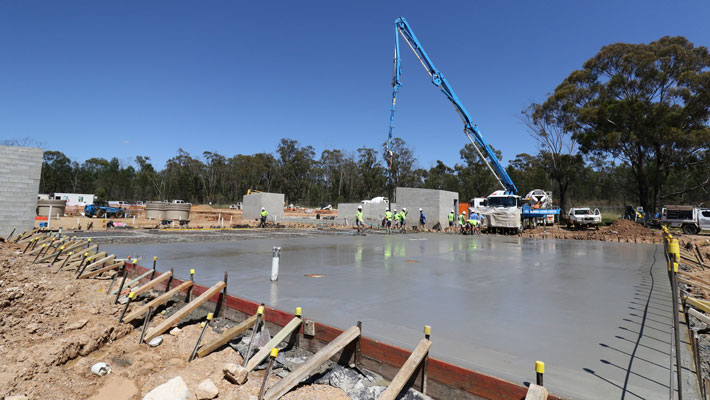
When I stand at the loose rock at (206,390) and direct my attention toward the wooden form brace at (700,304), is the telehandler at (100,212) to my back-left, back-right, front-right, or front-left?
back-left

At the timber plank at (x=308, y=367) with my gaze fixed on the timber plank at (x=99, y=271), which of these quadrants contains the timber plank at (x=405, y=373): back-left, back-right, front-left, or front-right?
back-right

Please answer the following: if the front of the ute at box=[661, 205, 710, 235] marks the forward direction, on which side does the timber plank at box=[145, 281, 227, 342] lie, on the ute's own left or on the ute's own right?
on the ute's own right

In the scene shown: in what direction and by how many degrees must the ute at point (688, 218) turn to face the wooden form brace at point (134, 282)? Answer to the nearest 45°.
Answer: approximately 90° to its right

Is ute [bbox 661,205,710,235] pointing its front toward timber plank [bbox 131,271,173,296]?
no

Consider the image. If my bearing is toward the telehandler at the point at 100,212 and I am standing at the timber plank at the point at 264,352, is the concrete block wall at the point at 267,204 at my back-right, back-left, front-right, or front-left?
front-right

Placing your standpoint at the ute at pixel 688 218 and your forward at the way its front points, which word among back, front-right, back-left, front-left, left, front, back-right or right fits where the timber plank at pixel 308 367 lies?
right
